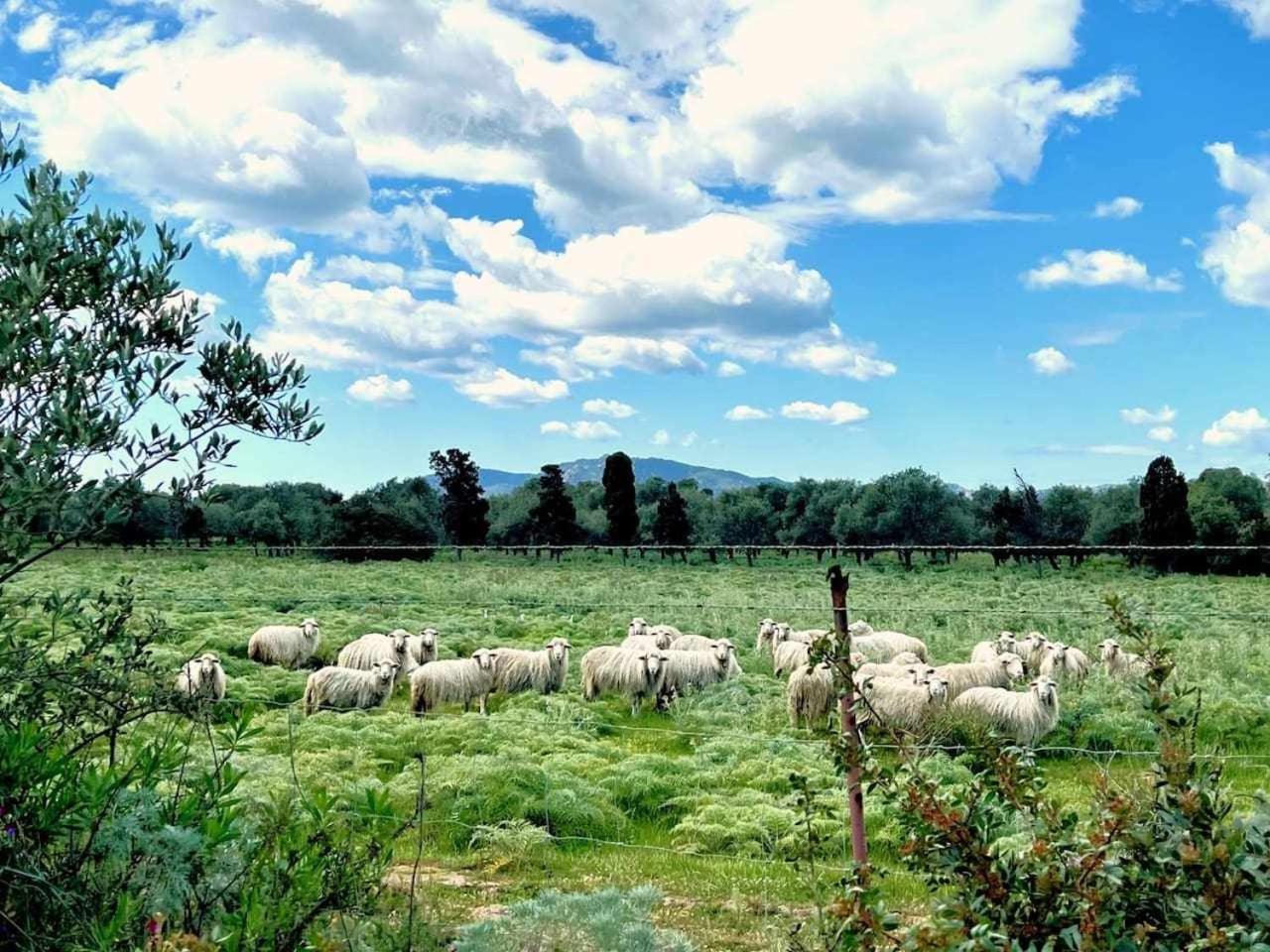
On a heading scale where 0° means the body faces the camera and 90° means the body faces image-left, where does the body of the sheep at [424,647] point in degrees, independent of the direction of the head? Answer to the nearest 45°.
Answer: approximately 315°

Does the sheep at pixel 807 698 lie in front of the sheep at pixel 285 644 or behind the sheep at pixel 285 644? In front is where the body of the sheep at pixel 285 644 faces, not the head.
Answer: in front

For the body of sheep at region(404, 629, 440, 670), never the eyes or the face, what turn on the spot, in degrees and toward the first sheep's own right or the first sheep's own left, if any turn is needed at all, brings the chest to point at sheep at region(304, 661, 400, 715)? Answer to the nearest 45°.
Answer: approximately 90° to the first sheep's own right

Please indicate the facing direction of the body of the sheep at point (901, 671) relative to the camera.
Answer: to the viewer's right

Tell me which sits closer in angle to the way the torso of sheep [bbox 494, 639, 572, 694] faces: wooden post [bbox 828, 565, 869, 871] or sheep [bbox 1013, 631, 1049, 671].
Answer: the sheep

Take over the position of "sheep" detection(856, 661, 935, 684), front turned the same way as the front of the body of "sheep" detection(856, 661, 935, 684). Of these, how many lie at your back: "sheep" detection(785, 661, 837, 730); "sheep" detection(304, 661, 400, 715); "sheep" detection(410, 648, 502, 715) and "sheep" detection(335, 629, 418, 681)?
4

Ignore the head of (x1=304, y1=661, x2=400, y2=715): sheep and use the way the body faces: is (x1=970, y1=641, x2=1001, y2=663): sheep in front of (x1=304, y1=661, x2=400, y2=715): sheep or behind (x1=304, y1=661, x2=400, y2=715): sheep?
in front

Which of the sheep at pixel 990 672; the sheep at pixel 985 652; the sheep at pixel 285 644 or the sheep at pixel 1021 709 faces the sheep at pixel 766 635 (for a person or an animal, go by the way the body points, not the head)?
the sheep at pixel 285 644

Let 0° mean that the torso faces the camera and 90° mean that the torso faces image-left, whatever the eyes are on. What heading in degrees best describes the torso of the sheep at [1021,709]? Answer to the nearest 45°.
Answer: approximately 315°

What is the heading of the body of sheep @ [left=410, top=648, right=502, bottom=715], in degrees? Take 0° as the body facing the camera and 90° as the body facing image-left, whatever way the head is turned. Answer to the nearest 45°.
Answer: approximately 270°

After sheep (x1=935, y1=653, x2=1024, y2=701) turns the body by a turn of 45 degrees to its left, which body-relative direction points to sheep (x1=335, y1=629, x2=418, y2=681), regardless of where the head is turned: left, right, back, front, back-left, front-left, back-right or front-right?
back-left

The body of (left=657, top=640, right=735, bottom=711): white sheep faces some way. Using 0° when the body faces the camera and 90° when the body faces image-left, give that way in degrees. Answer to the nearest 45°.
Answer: approximately 270°

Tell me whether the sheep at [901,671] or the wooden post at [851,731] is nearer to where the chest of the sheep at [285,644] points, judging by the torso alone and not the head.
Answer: the sheep

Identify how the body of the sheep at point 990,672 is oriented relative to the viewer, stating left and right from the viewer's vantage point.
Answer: facing to the right of the viewer
